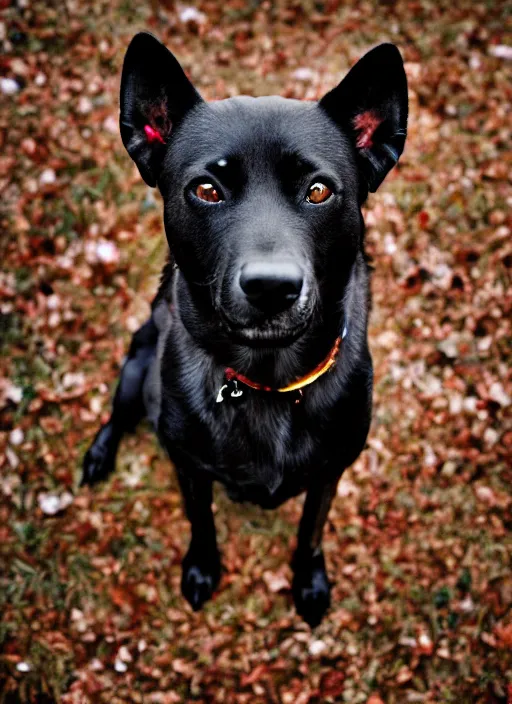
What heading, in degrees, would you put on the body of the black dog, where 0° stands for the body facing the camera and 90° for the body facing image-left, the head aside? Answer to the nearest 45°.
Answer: approximately 0°
